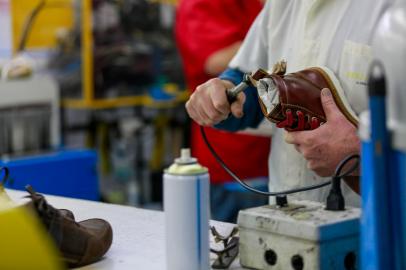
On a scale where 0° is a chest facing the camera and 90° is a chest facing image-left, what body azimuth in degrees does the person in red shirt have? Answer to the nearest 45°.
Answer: approximately 270°

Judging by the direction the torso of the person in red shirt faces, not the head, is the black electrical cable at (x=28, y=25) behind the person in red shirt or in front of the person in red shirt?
behind

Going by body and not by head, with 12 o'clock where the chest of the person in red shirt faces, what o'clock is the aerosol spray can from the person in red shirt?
The aerosol spray can is roughly at 3 o'clock from the person in red shirt.

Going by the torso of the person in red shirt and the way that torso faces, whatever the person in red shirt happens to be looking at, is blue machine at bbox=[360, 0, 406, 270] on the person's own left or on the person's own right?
on the person's own right

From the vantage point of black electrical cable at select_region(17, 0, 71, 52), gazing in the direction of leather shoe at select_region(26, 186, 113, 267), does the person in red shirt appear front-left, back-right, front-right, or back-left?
front-left

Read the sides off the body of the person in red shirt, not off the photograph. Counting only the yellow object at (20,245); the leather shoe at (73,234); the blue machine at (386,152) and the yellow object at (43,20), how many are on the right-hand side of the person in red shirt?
3

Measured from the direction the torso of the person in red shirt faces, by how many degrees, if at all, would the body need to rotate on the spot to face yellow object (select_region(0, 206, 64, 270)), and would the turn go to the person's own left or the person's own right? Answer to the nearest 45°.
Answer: approximately 90° to the person's own right

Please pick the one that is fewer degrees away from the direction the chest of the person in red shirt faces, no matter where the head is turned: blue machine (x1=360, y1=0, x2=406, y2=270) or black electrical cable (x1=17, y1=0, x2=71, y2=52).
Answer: the blue machine
